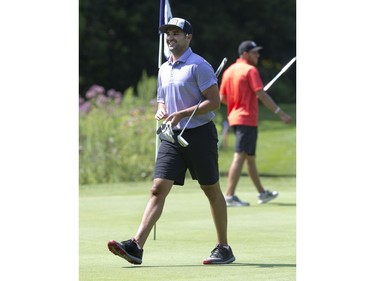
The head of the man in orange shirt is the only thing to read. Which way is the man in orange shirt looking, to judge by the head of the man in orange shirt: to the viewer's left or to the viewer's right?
to the viewer's right

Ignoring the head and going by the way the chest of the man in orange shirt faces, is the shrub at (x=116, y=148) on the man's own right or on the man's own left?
on the man's own left

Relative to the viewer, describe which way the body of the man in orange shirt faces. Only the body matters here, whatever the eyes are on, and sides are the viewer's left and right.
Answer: facing away from the viewer and to the right of the viewer
